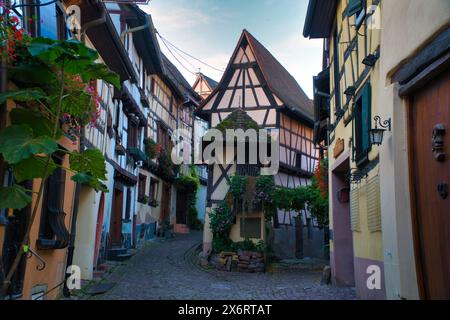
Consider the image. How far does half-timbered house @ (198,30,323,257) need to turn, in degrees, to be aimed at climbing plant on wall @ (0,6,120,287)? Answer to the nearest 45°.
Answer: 0° — it already faces it

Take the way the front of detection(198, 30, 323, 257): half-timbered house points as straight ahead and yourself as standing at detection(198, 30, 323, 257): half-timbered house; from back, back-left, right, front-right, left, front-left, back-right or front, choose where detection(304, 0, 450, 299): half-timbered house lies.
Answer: front

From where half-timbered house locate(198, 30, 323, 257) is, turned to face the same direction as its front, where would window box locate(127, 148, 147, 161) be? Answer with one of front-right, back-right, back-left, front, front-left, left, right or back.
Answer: front-right

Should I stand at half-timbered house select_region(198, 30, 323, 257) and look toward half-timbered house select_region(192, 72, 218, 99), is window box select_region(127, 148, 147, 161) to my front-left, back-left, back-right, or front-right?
back-left

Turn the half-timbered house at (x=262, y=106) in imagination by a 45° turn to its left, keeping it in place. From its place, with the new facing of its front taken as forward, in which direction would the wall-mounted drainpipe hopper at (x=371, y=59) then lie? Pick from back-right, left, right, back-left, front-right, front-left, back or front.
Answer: front-right

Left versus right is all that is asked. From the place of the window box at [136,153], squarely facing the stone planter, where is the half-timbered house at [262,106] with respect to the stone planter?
left

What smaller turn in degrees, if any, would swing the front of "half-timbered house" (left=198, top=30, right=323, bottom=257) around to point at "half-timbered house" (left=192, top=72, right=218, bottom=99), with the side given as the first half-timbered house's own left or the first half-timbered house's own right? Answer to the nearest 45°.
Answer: approximately 180°

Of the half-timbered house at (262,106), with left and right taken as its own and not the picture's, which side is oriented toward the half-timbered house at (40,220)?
front

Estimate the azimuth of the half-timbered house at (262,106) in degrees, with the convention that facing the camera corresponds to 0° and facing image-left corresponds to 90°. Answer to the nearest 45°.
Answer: approximately 0°
